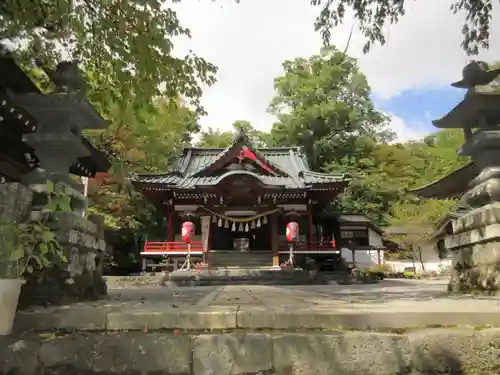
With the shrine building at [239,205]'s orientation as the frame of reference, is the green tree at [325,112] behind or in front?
behind

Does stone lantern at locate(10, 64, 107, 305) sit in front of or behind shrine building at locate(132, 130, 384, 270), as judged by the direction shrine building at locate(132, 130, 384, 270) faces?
in front

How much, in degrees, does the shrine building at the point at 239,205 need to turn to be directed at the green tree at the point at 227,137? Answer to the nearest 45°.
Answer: approximately 180°

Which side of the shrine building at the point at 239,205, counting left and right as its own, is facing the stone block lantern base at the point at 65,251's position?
front

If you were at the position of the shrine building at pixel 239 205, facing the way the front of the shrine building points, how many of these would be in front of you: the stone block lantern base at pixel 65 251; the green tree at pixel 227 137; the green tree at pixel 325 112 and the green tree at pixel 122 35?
2

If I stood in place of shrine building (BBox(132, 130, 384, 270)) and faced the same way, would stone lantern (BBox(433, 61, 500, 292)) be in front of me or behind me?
in front

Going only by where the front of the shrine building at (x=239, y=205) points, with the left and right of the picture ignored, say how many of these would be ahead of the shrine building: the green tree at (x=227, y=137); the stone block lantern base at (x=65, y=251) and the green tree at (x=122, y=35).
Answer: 2

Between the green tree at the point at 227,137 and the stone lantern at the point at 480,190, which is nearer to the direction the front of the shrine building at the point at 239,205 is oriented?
the stone lantern

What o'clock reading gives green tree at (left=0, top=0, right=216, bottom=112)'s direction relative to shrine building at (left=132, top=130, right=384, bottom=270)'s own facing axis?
The green tree is roughly at 12 o'clock from the shrine building.

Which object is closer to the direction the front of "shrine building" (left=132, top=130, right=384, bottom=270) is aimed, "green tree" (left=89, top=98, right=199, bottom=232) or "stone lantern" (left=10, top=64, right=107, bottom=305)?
the stone lantern

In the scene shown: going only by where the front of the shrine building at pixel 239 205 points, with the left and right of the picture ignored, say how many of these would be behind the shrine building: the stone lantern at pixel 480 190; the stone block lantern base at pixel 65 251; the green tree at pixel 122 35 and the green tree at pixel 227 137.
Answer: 1

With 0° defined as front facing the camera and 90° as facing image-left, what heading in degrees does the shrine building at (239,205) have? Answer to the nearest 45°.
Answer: approximately 0°

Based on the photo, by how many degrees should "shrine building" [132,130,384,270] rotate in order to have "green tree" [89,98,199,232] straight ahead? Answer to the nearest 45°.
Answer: approximately 90° to its right
